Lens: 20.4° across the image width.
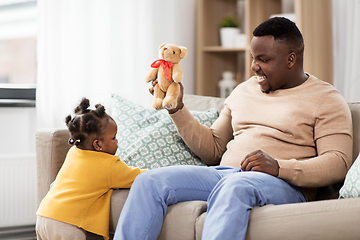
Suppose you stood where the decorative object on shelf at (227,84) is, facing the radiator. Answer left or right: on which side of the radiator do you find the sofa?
left

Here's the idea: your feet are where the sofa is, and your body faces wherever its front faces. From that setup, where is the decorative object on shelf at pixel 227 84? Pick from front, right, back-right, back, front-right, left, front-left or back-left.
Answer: back

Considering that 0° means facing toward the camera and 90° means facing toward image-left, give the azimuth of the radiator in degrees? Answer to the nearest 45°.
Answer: approximately 0°

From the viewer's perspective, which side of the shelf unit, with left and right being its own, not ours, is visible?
front

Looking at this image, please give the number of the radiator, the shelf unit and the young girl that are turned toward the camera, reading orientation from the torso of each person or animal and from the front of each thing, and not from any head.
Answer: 2

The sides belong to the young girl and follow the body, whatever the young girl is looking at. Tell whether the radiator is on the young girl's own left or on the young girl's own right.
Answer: on the young girl's own left

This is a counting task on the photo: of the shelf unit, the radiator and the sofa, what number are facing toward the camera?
3

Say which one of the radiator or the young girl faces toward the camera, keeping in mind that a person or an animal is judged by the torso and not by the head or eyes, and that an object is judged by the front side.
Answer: the radiator

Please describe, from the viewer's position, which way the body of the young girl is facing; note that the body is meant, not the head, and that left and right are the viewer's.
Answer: facing away from the viewer and to the right of the viewer

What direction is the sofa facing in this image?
toward the camera

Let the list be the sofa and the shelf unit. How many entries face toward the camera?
2

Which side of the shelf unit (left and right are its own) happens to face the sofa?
front

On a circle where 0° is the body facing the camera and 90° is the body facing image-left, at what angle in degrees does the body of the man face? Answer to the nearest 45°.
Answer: approximately 45°

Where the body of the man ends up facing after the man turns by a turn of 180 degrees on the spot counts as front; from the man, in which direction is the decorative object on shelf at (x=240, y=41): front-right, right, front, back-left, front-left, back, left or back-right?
front-left

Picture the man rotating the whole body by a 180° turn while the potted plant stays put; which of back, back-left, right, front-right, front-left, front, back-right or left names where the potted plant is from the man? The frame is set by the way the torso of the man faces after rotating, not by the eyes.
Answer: front-left

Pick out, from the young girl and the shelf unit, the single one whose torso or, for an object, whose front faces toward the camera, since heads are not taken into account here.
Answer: the shelf unit

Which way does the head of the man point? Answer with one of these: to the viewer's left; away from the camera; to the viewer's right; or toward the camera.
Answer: to the viewer's left
